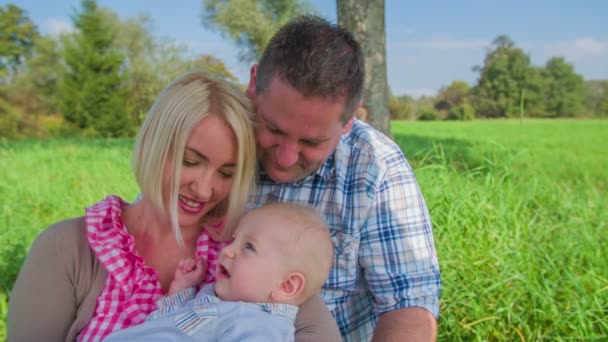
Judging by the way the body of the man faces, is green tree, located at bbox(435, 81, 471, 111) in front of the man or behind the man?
behind

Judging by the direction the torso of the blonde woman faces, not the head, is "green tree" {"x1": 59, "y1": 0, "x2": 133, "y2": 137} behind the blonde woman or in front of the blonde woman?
behind

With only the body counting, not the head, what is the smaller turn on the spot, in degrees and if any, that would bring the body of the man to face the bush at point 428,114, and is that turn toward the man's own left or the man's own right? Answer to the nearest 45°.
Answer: approximately 135° to the man's own right

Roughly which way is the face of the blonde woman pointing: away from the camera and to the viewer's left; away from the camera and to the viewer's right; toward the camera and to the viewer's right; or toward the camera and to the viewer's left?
toward the camera and to the viewer's right

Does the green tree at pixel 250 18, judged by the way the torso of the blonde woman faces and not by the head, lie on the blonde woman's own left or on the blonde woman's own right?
on the blonde woman's own left

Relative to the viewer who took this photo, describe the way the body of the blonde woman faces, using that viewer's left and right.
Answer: facing the viewer and to the right of the viewer

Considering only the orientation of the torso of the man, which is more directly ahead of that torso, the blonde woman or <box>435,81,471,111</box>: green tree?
the blonde woman

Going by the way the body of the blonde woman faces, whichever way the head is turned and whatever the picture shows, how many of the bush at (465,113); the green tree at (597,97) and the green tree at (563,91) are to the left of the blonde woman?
3

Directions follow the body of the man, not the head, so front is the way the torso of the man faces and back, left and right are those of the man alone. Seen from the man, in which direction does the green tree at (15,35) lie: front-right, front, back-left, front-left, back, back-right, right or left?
right

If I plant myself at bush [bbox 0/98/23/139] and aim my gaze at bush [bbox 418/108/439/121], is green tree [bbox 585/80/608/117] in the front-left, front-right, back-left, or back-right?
front-right

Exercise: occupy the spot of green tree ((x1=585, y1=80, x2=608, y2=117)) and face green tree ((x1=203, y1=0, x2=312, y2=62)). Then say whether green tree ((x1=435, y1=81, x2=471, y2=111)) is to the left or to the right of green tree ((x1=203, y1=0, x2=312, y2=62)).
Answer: right

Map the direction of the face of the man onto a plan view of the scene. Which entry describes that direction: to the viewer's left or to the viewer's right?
to the viewer's left
